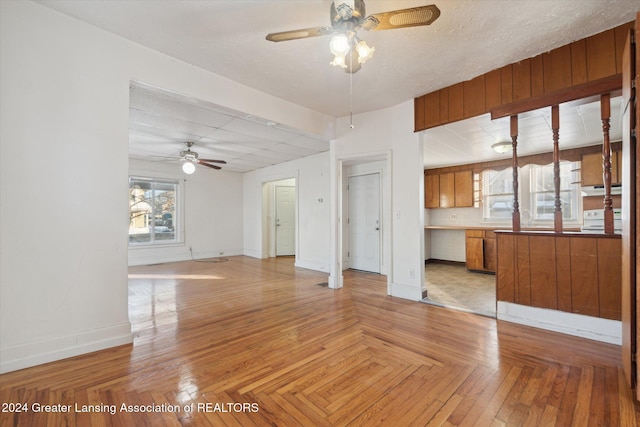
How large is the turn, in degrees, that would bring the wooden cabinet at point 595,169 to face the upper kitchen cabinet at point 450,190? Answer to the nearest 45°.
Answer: approximately 90° to its right

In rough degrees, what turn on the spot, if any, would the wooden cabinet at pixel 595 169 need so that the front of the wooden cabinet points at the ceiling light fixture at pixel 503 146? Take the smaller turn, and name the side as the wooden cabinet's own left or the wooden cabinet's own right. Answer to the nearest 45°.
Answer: approximately 45° to the wooden cabinet's own right

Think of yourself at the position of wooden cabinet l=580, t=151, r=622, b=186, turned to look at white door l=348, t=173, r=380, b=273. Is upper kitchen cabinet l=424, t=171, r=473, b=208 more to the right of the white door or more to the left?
right

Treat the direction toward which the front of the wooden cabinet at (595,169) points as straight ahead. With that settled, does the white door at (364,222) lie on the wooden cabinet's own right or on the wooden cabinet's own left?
on the wooden cabinet's own right

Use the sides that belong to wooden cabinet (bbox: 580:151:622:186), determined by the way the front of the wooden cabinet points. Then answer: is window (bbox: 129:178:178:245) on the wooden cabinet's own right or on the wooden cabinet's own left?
on the wooden cabinet's own right

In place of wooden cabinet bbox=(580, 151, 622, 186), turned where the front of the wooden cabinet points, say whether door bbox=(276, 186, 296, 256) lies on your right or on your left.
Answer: on your right

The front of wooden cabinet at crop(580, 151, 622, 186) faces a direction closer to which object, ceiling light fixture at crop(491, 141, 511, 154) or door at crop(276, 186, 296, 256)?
the ceiling light fixture

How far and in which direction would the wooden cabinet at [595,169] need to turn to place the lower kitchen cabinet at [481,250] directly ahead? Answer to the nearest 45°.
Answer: approximately 90° to its right

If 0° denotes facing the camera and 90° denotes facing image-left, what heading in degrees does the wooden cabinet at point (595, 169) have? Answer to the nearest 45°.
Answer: approximately 0°
